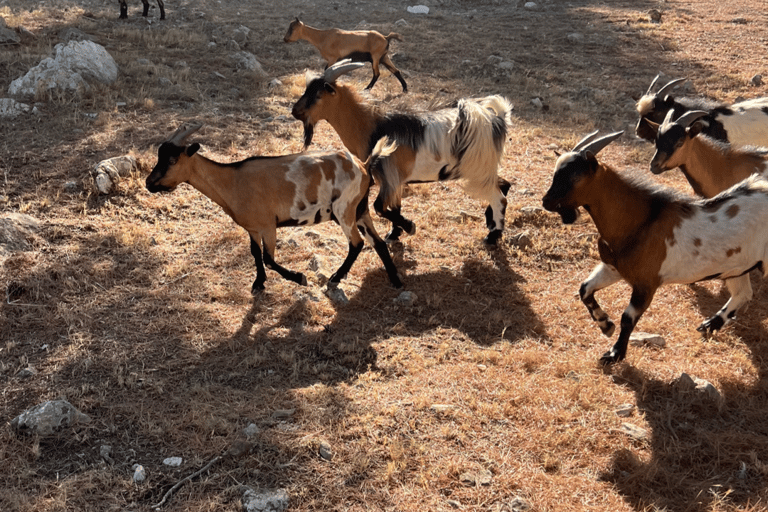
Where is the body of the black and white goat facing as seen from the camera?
to the viewer's left

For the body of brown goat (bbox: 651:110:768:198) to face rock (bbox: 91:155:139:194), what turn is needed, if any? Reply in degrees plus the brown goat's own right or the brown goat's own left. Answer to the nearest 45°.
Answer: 0° — it already faces it

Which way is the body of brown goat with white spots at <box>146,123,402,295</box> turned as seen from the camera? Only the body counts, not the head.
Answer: to the viewer's left

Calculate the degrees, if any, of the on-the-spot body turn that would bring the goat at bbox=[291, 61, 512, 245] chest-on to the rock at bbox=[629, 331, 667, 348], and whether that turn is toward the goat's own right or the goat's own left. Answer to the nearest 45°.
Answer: approximately 135° to the goat's own left

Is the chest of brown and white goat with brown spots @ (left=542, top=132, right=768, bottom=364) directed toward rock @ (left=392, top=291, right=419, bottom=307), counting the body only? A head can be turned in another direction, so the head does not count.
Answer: yes

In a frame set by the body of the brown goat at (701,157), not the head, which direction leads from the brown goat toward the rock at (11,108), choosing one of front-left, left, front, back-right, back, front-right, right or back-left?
front

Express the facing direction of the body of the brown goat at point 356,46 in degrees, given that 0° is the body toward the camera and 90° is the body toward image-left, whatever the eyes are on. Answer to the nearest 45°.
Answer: approximately 90°

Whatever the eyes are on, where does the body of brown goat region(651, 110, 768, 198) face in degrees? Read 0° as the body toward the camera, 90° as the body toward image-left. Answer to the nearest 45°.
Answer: approximately 90°

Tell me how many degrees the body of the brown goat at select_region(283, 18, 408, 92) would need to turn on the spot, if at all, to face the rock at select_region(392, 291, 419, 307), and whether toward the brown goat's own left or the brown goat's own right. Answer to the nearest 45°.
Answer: approximately 90° to the brown goat's own left

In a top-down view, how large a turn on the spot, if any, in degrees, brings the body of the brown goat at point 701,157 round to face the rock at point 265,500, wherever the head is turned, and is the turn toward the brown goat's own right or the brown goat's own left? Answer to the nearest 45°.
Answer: approximately 90° to the brown goat's own left

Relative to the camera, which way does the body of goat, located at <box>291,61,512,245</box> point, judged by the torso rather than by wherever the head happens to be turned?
to the viewer's left

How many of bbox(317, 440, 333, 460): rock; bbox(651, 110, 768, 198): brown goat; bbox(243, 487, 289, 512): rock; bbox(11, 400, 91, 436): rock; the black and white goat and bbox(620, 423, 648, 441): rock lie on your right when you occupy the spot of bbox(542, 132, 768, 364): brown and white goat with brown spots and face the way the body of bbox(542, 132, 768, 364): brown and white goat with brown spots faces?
2

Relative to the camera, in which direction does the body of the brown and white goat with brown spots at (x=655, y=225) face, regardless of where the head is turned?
to the viewer's left

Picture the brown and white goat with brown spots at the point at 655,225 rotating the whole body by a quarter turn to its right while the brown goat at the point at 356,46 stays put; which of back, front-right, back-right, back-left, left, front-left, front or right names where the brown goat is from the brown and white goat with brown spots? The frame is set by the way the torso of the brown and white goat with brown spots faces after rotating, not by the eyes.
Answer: front-left

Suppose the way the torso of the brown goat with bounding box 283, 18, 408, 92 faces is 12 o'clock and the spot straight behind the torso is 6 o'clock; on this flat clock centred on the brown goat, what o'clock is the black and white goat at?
The black and white goat is roughly at 8 o'clock from the brown goat.

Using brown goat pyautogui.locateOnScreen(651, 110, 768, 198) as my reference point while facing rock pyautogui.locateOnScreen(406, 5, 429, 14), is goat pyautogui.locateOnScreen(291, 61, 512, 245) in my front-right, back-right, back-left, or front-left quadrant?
front-left
